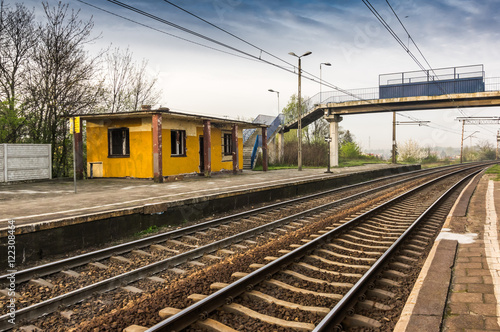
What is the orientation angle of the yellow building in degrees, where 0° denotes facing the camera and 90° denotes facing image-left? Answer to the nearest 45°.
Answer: approximately 315°

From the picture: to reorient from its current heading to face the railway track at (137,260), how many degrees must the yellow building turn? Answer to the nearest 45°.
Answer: approximately 45° to its right

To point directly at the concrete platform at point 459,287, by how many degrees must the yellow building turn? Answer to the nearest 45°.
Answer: approximately 45° to its right

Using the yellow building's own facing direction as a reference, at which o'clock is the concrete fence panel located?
The concrete fence panel is roughly at 4 o'clock from the yellow building.
